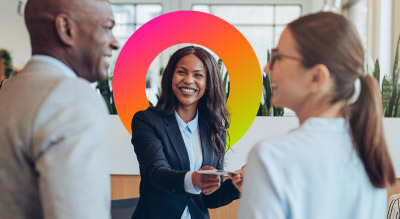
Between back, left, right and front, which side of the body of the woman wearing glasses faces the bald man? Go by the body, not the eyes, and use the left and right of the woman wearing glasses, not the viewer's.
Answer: left

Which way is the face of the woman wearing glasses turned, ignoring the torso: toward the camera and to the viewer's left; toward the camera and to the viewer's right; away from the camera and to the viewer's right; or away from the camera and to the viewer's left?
away from the camera and to the viewer's left

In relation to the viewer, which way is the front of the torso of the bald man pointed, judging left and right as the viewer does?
facing away from the viewer and to the right of the viewer

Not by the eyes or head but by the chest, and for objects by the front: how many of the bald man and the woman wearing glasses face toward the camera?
0

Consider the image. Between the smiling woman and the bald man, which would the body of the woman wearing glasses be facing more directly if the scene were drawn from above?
the smiling woman

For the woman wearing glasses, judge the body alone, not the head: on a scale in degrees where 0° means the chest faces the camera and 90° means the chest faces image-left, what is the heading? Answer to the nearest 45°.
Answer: approximately 135°

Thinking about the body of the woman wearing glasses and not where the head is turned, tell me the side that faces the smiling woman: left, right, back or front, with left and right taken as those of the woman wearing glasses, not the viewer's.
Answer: front
